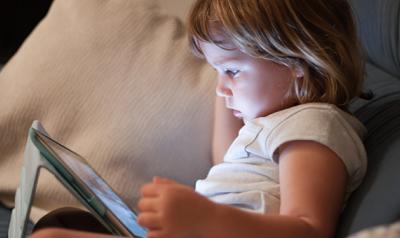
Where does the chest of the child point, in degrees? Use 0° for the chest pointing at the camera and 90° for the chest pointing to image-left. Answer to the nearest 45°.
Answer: approximately 90°

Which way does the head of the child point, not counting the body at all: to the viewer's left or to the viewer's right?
to the viewer's left
